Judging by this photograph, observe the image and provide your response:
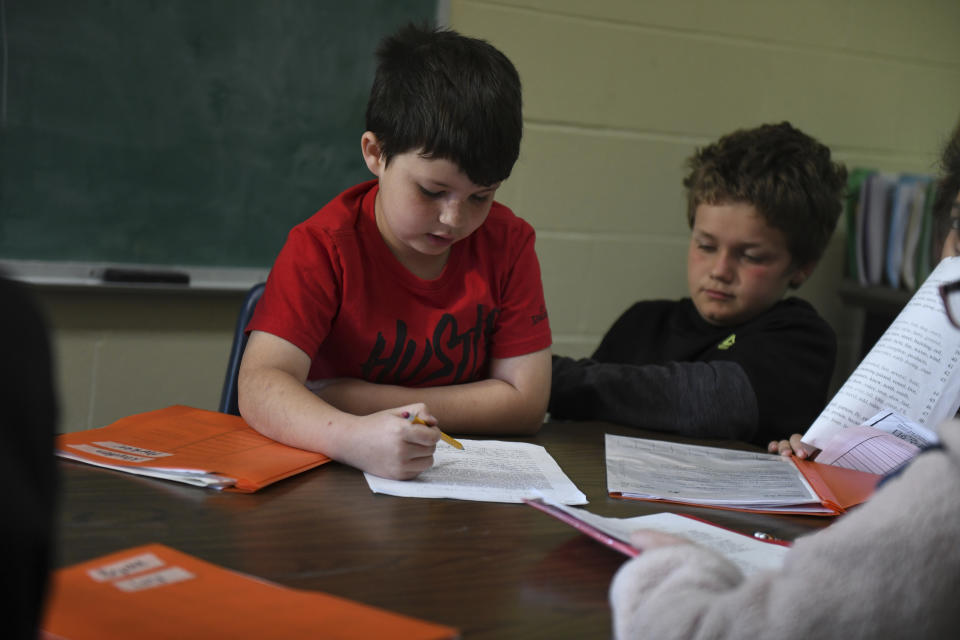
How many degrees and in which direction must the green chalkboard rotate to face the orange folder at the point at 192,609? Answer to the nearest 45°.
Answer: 0° — it already faces it

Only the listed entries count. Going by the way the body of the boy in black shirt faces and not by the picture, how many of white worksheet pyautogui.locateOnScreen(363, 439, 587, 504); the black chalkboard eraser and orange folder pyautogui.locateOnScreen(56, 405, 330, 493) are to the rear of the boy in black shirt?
0

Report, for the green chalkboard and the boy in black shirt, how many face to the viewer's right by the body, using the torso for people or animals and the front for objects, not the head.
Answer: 0

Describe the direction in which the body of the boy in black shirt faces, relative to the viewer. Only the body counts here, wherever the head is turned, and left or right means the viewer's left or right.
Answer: facing the viewer and to the left of the viewer

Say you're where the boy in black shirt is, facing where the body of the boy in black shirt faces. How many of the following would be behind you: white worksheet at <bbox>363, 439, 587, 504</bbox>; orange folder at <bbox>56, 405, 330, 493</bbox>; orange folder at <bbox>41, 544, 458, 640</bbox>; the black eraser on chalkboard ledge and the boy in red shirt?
0

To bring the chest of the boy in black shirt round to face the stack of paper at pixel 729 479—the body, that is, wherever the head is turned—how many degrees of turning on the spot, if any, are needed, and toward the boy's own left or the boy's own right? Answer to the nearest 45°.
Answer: approximately 45° to the boy's own left

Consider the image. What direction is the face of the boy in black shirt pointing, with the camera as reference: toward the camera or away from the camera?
toward the camera

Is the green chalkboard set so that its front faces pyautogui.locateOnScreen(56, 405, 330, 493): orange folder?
yes

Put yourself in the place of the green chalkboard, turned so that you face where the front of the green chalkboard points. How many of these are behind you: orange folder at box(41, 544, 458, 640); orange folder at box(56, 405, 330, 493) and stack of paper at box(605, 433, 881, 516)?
0

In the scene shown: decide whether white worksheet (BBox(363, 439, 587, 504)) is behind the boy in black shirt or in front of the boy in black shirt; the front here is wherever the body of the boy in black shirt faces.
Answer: in front

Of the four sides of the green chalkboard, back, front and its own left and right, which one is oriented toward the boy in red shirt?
front

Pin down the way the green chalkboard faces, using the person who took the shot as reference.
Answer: facing the viewer

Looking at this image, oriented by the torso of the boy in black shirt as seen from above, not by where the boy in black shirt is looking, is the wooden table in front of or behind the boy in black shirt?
in front

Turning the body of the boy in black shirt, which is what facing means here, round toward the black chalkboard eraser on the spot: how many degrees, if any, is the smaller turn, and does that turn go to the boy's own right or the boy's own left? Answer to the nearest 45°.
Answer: approximately 45° to the boy's own right
